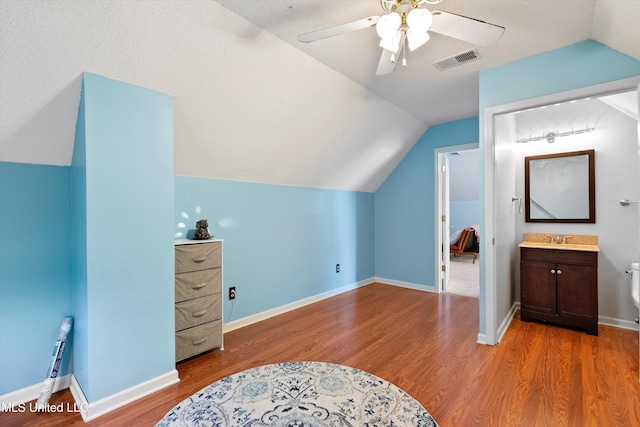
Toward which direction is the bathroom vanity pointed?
toward the camera

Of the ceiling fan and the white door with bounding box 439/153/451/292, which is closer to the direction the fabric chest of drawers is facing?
the ceiling fan

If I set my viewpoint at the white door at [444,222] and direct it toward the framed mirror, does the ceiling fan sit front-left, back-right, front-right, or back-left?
front-right

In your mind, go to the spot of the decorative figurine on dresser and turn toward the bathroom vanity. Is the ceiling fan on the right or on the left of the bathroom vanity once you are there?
right

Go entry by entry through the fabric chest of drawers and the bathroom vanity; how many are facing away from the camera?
0

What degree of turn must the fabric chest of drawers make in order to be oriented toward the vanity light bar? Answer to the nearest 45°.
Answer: approximately 45° to its left

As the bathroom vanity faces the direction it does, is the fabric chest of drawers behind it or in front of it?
in front

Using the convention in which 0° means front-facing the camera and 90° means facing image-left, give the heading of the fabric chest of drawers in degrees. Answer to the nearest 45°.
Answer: approximately 315°

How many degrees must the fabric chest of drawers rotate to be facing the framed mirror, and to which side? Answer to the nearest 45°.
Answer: approximately 45° to its left

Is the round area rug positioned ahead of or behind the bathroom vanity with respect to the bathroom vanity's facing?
ahead
